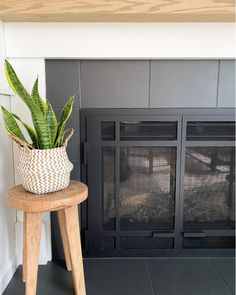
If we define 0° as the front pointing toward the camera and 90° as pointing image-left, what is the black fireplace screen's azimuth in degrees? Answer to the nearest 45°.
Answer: approximately 0°

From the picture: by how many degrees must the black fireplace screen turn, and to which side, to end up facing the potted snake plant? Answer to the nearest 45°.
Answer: approximately 45° to its right
